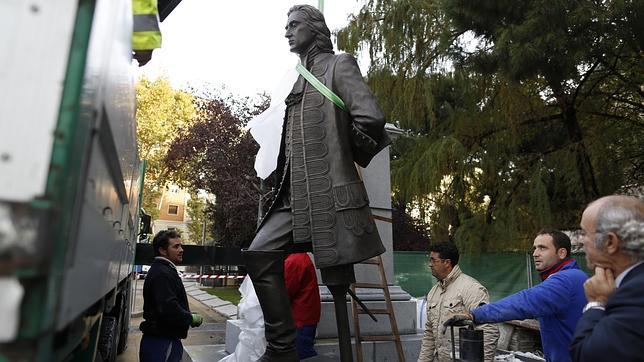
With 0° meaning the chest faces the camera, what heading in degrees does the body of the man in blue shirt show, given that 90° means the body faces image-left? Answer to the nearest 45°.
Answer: approximately 90°

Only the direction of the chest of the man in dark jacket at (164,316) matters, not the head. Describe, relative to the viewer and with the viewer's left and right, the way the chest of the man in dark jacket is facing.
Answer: facing to the right of the viewer

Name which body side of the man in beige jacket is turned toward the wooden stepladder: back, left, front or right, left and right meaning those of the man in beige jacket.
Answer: right

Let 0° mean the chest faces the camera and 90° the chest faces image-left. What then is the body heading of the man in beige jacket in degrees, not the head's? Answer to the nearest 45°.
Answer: approximately 45°

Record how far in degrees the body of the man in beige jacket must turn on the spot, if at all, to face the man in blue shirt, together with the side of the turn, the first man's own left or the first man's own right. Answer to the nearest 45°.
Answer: approximately 90° to the first man's own left

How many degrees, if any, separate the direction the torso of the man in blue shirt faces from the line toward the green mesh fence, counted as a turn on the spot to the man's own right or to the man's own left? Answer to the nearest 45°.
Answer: approximately 90° to the man's own right
